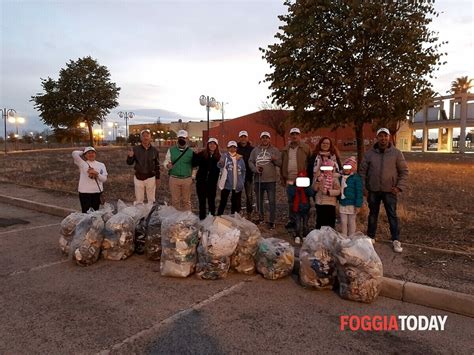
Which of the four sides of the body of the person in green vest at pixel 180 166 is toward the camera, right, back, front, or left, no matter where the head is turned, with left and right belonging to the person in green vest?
front

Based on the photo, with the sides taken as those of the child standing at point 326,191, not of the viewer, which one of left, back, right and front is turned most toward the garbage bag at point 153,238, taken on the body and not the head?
right

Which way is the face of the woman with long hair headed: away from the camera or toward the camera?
toward the camera

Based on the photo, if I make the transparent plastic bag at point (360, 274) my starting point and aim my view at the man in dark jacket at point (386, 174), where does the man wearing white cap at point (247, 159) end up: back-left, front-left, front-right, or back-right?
front-left

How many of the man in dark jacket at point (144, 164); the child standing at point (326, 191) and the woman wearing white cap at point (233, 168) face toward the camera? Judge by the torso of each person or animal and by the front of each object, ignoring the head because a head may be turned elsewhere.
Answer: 3

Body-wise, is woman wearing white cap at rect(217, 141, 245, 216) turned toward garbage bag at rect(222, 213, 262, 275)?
yes

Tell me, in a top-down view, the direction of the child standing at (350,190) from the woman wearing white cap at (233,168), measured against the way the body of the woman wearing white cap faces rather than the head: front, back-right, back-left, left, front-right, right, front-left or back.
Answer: front-left

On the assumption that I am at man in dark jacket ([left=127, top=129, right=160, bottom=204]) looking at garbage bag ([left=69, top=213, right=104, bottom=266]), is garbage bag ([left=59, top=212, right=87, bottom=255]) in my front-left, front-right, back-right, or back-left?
front-right

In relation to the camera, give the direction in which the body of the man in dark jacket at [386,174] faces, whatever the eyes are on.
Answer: toward the camera

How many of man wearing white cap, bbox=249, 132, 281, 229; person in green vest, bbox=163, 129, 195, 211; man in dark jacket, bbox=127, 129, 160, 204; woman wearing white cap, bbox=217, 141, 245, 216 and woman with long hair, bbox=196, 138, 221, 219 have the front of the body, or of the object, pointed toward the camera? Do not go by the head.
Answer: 5

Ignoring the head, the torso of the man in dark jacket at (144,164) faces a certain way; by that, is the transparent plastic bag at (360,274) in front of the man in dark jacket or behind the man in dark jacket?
in front

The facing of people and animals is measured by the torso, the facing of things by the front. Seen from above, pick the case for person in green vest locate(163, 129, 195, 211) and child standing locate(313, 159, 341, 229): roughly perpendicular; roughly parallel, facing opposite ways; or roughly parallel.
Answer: roughly parallel

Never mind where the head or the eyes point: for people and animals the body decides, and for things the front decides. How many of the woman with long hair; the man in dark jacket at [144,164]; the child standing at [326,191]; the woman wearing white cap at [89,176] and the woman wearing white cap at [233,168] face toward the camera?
5

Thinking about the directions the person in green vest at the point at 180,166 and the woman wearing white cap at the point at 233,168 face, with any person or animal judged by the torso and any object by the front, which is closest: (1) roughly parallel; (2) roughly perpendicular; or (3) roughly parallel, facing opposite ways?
roughly parallel

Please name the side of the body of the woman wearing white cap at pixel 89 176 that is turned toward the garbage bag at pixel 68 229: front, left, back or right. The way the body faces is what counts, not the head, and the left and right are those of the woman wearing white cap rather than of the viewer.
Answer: front

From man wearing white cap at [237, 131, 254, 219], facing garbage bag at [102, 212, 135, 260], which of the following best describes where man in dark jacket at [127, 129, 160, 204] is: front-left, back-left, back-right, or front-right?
front-right

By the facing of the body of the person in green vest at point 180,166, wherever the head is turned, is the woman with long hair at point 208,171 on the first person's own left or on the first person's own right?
on the first person's own left

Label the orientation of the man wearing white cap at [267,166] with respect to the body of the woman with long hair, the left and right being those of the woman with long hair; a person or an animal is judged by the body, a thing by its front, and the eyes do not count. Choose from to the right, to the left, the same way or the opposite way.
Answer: the same way

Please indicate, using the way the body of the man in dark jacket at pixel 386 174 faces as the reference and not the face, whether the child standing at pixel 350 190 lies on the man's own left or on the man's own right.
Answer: on the man's own right

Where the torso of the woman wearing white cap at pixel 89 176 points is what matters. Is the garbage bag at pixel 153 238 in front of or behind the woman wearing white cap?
in front
